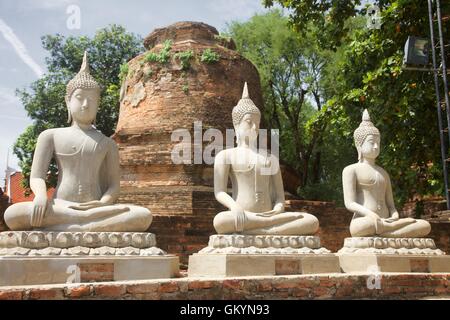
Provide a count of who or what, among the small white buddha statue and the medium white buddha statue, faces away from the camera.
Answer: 0

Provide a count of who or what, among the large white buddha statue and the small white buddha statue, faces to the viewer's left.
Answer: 0

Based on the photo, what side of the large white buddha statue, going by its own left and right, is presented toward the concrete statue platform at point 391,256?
left

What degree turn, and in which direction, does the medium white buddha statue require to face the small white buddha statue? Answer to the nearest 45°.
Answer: approximately 90° to its left

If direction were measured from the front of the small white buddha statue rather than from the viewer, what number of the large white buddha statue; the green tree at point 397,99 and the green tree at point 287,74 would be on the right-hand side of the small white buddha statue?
1

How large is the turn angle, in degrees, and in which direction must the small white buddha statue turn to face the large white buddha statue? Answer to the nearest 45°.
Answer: approximately 90° to its right

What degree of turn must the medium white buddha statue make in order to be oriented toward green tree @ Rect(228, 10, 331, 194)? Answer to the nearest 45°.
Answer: approximately 135° to its left

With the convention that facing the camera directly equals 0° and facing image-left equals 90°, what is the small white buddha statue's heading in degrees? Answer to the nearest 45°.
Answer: approximately 315°

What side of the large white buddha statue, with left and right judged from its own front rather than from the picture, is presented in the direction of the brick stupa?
back

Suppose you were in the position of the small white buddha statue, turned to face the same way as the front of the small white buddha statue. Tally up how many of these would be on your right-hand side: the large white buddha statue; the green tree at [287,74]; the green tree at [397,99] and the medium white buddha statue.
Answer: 2

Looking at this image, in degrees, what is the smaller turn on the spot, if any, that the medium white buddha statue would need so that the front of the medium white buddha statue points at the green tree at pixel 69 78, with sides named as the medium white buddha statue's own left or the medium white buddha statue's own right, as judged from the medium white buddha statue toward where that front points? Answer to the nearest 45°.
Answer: approximately 180°

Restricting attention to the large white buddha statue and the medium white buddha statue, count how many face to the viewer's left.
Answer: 0
